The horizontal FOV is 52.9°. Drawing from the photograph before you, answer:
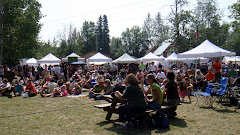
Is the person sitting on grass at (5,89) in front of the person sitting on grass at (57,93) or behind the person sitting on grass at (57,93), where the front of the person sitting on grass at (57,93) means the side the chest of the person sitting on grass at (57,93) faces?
in front

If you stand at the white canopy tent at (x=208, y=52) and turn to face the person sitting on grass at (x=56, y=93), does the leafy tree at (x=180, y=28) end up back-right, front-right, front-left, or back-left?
back-right

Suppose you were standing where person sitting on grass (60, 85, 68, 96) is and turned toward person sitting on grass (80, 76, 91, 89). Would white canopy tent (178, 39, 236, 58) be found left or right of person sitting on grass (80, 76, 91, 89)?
right

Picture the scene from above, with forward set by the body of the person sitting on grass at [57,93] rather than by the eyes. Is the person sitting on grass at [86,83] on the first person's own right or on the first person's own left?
on the first person's own right
